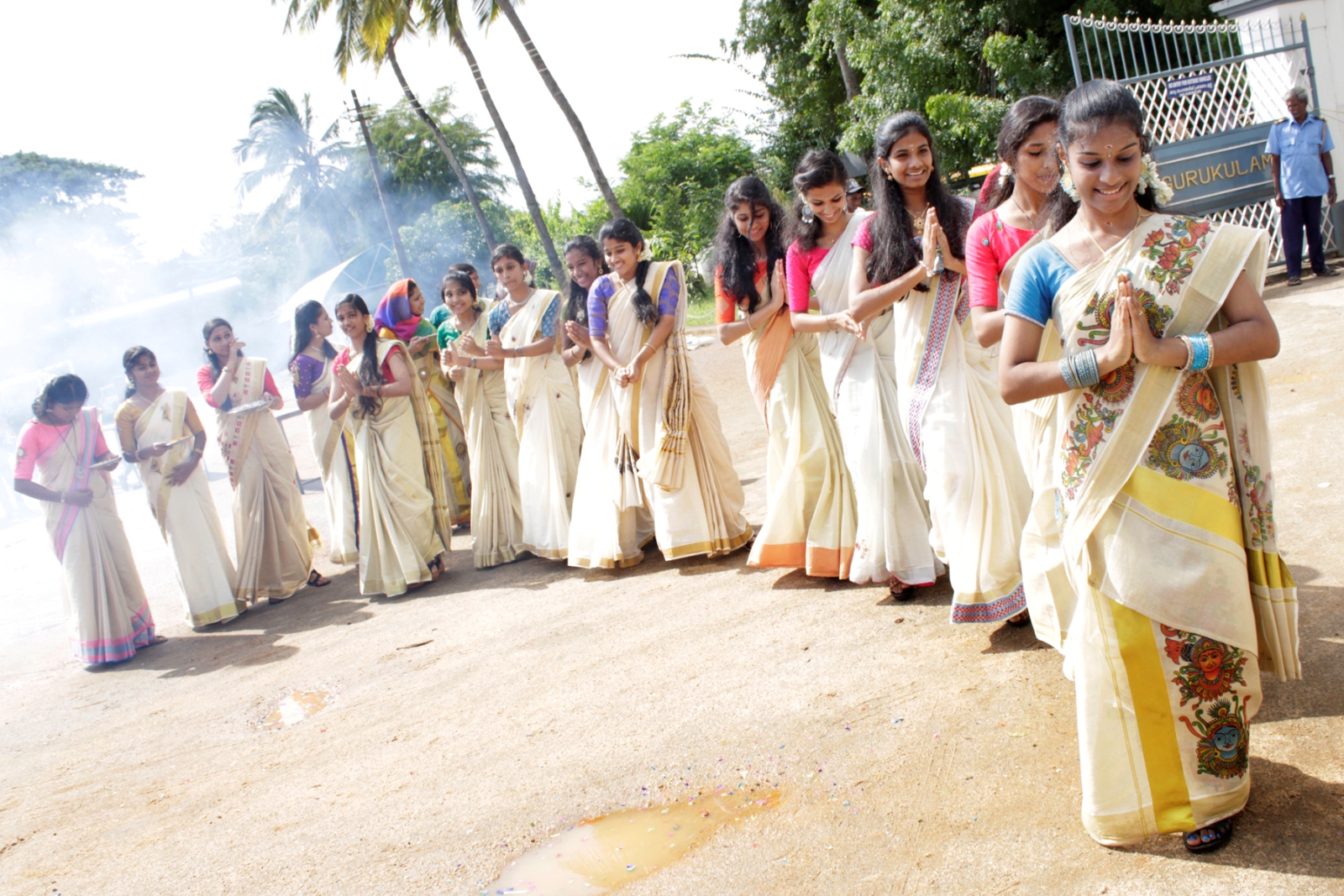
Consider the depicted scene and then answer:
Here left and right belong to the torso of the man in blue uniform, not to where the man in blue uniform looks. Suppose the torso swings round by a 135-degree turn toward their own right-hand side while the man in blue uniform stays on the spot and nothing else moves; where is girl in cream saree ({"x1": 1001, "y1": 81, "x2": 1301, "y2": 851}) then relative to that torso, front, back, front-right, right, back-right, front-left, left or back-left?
back-left

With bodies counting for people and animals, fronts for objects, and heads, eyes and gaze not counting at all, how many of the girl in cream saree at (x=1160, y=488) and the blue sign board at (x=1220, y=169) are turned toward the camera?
2

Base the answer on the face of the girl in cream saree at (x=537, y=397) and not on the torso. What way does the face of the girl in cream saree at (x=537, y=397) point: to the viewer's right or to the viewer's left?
to the viewer's left

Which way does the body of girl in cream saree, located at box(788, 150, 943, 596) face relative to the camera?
toward the camera

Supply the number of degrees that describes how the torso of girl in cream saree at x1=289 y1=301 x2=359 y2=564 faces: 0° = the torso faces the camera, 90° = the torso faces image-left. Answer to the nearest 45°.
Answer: approximately 315°

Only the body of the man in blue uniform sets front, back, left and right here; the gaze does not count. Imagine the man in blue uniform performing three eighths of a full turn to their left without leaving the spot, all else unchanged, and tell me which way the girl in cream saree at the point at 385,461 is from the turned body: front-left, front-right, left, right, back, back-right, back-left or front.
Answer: back

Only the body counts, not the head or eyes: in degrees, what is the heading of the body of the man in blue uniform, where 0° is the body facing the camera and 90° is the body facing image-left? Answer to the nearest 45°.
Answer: approximately 0°

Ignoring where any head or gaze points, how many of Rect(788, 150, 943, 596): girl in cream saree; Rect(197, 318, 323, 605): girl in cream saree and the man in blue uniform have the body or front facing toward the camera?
3

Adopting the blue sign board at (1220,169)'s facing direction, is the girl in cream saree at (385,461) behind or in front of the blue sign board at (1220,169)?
in front

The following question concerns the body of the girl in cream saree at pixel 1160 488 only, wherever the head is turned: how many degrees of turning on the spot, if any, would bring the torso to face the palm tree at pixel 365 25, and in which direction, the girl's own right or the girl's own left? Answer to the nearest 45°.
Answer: approximately 135° to the girl's own right

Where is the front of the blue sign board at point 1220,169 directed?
toward the camera

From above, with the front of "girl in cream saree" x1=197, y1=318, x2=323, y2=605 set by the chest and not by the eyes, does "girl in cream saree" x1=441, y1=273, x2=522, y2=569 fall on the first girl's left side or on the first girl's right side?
on the first girl's left side
